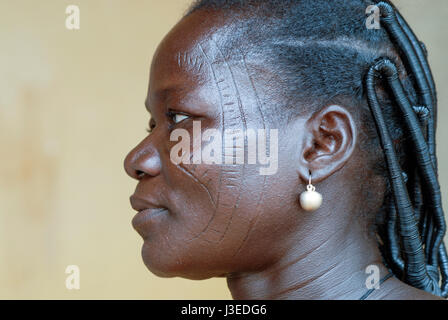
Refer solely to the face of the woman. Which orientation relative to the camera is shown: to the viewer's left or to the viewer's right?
to the viewer's left

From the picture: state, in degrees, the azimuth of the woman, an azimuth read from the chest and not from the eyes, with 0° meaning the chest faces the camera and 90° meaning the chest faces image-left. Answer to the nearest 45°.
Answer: approximately 90°
